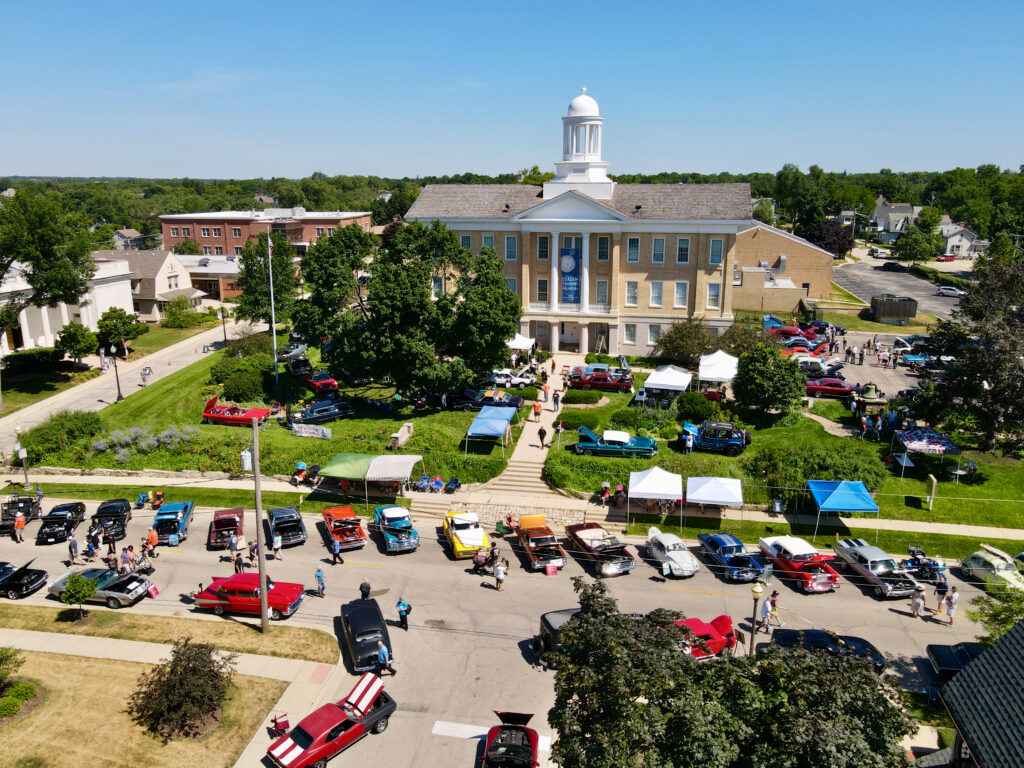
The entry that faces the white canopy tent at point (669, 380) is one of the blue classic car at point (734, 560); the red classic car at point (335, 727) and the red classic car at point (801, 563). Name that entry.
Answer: the red classic car at point (335, 727)

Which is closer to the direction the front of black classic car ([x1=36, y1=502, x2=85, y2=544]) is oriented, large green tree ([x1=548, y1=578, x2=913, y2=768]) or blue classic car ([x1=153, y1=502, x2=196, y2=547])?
the large green tree

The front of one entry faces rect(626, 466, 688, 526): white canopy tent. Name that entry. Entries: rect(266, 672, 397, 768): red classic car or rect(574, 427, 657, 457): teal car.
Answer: the red classic car

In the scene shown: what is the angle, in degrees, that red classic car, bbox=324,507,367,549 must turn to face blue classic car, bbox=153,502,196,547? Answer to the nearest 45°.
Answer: approximately 135° to its right

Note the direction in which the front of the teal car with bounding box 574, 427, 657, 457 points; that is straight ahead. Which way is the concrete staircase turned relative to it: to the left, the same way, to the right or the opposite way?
to the left

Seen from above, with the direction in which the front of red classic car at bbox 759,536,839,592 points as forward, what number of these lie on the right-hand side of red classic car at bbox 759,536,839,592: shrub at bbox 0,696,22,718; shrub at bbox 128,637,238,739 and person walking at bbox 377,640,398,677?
3

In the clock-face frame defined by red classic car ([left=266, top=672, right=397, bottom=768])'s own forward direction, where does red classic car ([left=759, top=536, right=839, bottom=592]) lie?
red classic car ([left=759, top=536, right=839, bottom=592]) is roughly at 1 o'clock from red classic car ([left=266, top=672, right=397, bottom=768]).

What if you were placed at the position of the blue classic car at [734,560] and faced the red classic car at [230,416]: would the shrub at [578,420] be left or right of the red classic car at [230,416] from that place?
right

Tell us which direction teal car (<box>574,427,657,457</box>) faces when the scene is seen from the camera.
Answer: facing to the left of the viewer

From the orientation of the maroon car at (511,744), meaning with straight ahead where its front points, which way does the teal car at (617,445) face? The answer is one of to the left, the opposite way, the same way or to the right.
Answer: to the left

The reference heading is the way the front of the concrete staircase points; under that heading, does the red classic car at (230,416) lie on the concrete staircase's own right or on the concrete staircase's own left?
on the concrete staircase's own right

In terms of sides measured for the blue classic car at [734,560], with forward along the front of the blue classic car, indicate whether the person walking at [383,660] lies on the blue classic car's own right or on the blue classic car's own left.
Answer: on the blue classic car's own right
